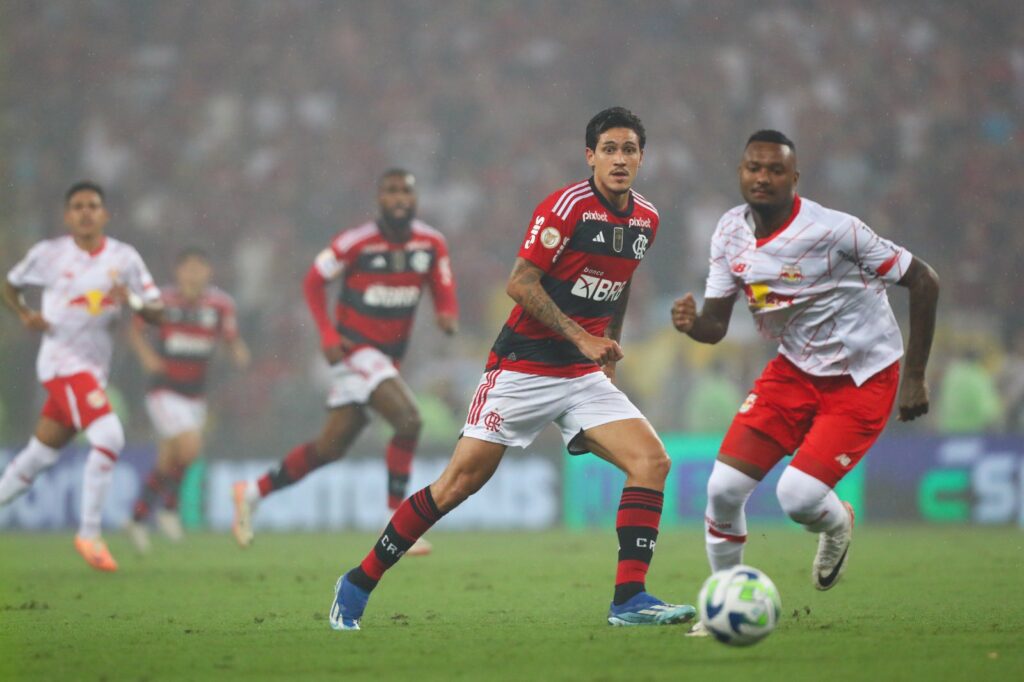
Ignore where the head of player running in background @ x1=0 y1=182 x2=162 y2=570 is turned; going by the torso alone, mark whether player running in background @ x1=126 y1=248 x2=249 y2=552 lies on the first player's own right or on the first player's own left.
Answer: on the first player's own left

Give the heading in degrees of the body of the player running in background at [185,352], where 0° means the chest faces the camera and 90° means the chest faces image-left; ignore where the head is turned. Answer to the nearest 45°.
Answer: approximately 315°

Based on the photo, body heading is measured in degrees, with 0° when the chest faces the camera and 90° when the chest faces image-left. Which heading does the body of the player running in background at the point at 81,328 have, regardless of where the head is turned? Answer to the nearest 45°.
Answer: approximately 315°

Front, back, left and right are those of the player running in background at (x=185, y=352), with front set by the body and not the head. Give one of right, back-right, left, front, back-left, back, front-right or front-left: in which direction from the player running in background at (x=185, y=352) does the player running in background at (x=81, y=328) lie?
front-right

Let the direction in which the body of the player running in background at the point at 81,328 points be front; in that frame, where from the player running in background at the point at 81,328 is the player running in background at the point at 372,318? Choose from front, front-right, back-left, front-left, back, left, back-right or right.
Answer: front-left
